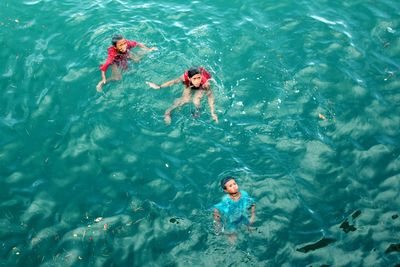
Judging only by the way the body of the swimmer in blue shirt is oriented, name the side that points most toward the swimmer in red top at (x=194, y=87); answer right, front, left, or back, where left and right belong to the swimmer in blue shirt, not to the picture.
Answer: back

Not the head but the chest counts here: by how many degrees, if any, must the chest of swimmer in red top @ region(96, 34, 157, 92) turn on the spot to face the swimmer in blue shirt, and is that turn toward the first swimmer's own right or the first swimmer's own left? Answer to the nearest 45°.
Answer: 0° — they already face them

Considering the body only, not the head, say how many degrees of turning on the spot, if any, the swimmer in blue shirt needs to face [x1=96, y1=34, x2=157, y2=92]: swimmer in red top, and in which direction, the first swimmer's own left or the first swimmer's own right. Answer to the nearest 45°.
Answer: approximately 135° to the first swimmer's own right

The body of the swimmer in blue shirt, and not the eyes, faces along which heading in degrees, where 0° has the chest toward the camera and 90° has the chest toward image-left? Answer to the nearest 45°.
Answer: approximately 0°

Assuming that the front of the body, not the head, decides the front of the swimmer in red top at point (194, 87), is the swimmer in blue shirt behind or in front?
in front

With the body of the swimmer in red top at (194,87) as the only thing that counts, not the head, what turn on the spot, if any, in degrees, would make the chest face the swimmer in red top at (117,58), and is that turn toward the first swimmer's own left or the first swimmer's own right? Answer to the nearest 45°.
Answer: approximately 135° to the first swimmer's own right

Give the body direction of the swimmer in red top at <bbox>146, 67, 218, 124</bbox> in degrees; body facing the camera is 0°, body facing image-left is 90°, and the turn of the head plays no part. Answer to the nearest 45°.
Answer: approximately 0°

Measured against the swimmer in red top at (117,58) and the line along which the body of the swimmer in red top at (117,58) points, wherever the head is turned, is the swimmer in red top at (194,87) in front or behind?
in front

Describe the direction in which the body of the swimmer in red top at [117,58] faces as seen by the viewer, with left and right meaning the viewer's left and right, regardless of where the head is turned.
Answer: facing the viewer and to the right of the viewer

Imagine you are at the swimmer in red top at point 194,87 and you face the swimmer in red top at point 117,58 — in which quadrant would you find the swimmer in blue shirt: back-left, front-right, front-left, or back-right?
back-left

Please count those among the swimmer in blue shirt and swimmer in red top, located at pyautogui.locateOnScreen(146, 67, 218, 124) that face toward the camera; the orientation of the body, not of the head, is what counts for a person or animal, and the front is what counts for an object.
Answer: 2
